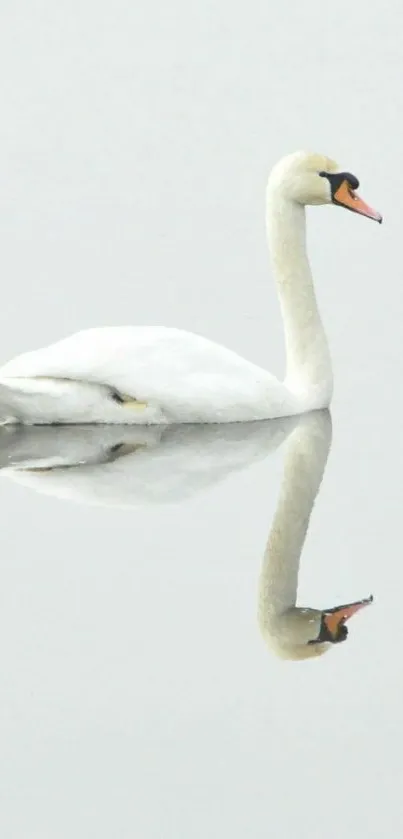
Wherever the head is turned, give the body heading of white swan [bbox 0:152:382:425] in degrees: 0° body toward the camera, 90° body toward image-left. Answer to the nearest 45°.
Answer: approximately 270°
